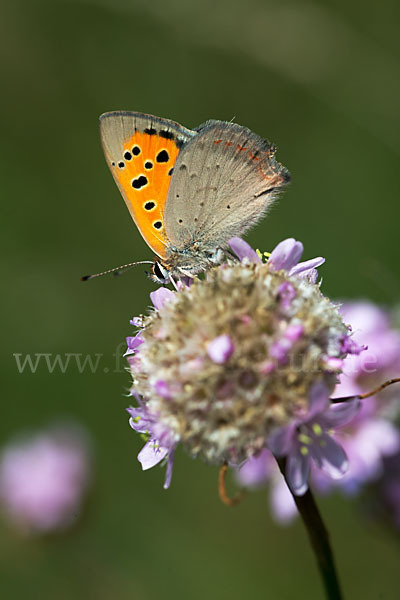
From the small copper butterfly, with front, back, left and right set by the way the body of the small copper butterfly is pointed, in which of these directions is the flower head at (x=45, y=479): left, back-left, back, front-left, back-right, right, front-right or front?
front-right

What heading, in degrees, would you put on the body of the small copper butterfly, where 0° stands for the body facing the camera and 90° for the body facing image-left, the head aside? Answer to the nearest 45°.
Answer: approximately 90°
